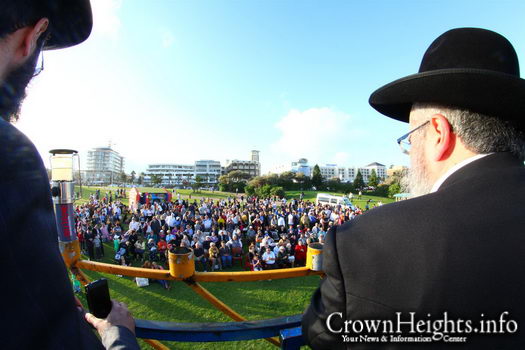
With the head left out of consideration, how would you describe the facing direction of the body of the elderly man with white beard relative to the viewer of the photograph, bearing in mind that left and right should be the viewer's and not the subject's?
facing away from the viewer and to the left of the viewer

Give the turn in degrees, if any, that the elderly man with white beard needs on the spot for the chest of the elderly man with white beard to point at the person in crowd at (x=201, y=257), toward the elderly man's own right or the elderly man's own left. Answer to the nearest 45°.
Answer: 0° — they already face them

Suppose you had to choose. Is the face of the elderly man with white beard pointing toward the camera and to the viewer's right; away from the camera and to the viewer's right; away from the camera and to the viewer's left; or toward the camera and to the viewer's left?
away from the camera and to the viewer's left

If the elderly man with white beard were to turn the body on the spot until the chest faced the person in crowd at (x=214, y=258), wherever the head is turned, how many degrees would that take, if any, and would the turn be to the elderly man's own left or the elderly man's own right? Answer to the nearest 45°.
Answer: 0° — they already face them

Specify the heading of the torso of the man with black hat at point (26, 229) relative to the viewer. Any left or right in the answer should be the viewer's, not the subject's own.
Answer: facing away from the viewer and to the right of the viewer

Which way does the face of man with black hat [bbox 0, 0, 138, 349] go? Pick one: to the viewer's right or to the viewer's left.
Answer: to the viewer's right
